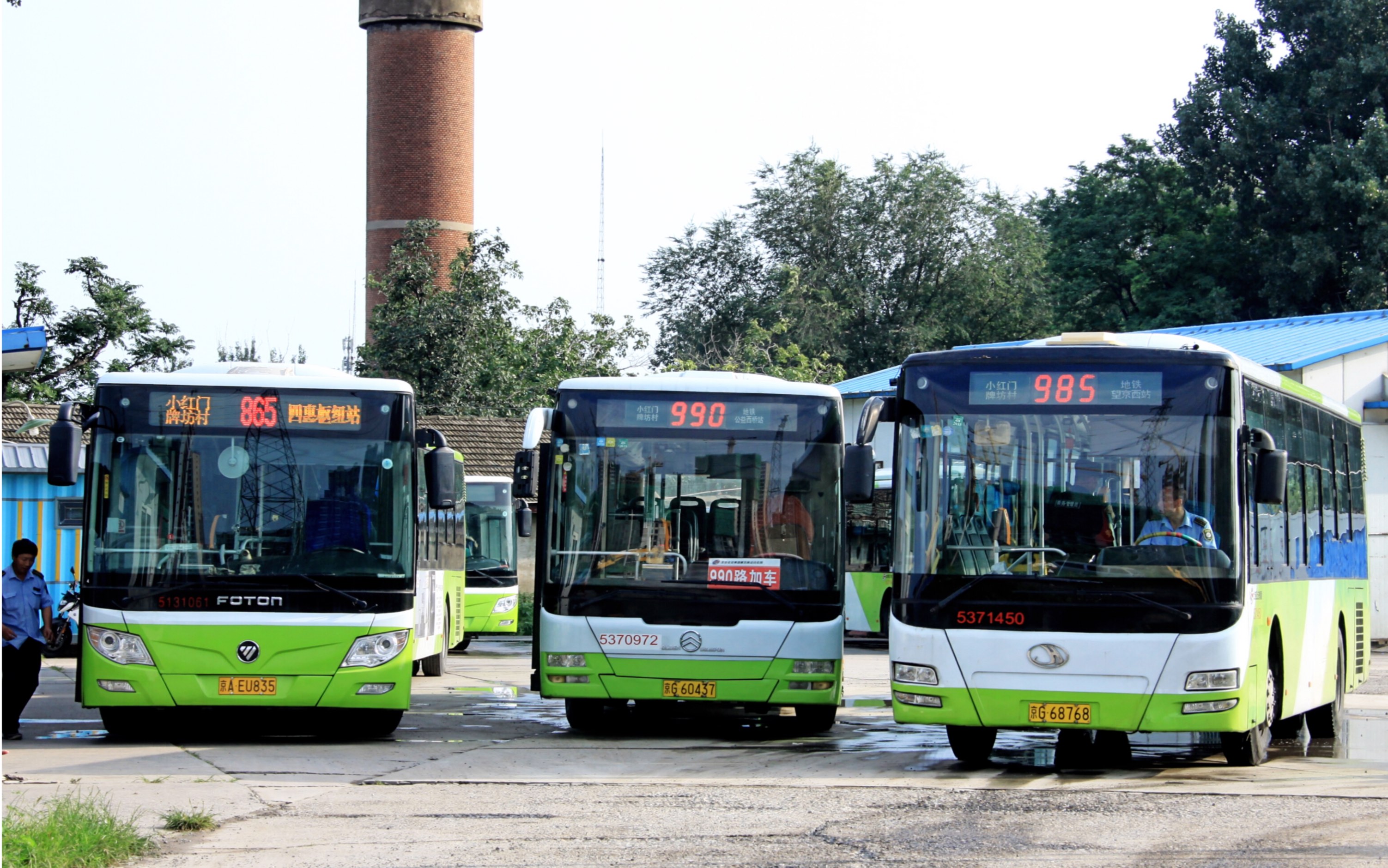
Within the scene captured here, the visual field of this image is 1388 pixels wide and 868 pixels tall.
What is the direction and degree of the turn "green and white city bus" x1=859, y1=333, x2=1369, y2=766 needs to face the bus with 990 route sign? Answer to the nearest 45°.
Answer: approximately 135° to its right

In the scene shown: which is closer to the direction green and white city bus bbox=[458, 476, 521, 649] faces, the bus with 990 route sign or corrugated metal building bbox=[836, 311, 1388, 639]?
the bus with 990 route sign

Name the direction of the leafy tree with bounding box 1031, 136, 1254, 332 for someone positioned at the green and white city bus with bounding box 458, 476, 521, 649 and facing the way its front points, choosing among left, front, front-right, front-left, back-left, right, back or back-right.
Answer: back-left

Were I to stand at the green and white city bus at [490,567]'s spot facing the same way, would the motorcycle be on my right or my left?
on my right

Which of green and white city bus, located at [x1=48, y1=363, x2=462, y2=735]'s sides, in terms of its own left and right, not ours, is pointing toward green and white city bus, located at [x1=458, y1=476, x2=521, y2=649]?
back

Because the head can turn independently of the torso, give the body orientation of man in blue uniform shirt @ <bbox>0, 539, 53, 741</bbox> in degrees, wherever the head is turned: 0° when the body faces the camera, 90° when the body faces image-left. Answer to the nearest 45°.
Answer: approximately 0°

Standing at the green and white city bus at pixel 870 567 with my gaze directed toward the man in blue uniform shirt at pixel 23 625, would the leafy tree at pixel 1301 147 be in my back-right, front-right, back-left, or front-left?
back-left
